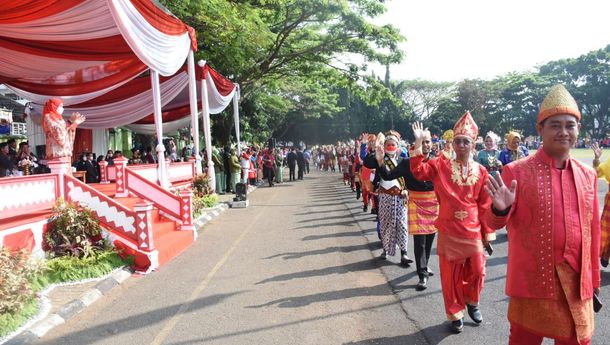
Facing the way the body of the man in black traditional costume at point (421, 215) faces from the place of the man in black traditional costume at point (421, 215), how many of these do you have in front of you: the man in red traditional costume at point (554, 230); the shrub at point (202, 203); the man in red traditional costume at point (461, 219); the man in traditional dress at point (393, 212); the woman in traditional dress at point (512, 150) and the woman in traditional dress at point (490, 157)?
2

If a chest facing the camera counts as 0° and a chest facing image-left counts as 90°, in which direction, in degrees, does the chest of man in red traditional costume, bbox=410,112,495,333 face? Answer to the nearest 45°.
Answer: approximately 0°

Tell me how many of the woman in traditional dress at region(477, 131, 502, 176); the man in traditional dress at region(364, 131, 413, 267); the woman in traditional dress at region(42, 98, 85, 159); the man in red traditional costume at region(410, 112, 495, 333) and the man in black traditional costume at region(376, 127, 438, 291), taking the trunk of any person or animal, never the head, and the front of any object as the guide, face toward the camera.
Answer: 4

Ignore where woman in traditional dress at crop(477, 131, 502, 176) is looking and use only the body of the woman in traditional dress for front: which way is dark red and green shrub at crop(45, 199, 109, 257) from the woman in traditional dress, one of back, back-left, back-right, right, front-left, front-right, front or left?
front-right

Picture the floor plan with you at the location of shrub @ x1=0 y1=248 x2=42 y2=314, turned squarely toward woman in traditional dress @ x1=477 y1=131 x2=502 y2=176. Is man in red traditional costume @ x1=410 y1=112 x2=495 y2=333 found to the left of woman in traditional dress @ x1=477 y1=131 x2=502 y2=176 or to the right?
right

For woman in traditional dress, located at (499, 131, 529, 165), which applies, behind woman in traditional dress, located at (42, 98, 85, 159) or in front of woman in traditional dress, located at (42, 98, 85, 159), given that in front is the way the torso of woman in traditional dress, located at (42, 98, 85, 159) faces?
in front

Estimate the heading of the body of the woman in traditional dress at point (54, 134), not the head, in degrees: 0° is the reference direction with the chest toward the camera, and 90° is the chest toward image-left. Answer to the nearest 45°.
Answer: approximately 270°

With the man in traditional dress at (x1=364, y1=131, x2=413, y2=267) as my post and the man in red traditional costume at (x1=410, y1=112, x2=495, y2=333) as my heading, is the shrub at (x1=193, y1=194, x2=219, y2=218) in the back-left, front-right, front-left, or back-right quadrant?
back-right

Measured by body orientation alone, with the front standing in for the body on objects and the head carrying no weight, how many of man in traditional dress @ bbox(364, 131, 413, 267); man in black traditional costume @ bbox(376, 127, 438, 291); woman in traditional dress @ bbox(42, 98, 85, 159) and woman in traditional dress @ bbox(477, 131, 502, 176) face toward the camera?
3

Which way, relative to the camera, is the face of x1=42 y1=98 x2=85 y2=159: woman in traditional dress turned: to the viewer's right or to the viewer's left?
to the viewer's right

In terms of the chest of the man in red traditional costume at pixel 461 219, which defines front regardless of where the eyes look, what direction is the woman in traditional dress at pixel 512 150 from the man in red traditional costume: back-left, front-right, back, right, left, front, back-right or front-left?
back

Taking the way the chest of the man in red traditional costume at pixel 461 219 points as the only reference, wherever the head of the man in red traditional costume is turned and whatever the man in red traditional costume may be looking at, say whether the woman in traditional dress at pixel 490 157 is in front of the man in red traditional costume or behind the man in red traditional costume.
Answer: behind
